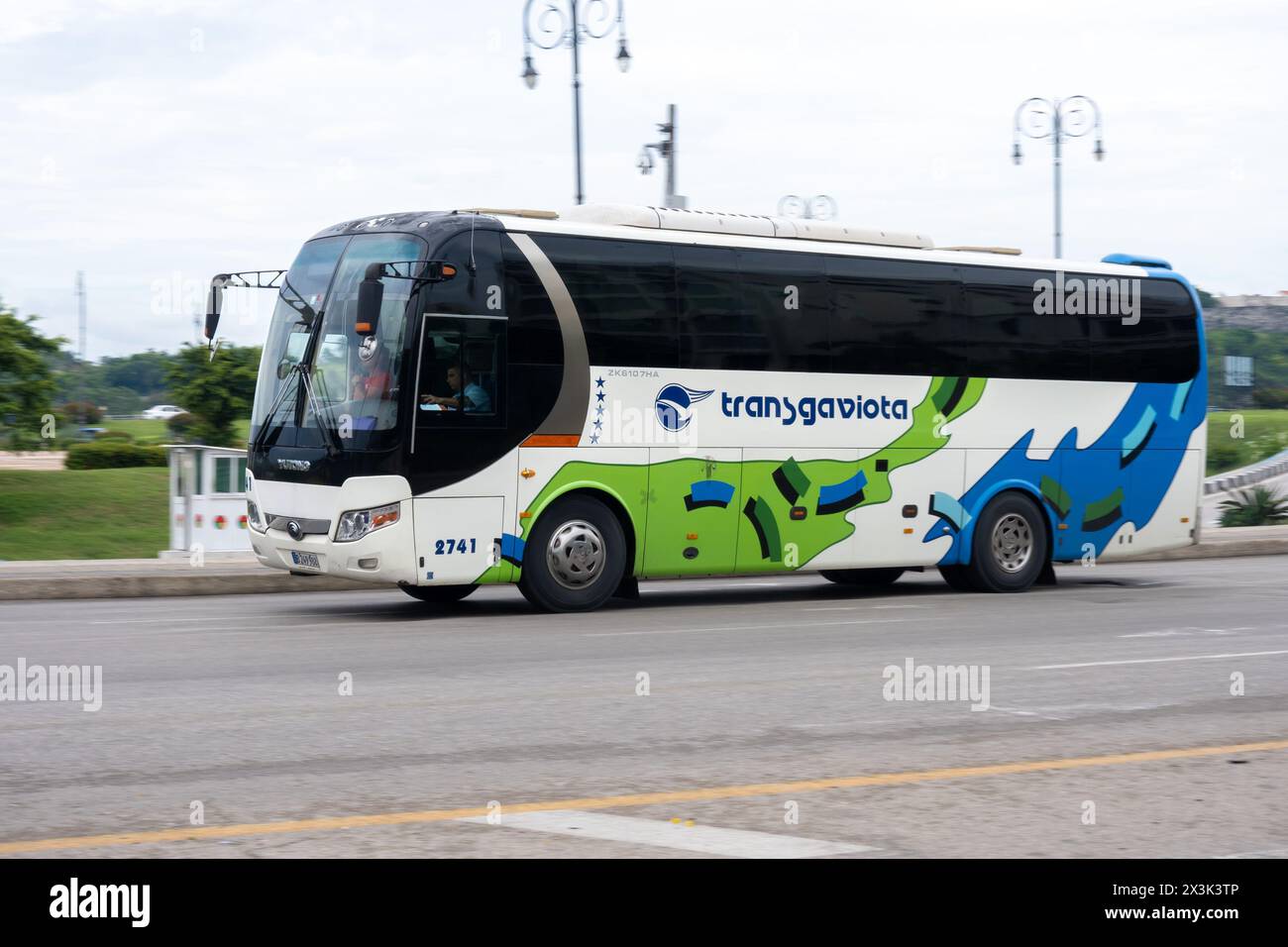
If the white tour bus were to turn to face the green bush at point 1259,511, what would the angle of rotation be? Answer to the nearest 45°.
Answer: approximately 180°

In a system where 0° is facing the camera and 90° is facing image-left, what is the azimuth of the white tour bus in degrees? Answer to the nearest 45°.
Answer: approximately 45°

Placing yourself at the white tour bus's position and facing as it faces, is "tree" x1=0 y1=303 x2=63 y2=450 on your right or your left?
on your right
